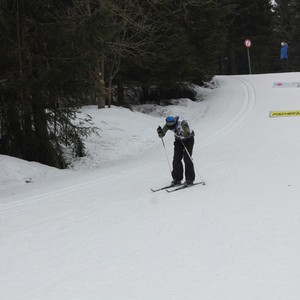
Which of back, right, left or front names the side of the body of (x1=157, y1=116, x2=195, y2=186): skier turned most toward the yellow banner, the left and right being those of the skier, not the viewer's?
back

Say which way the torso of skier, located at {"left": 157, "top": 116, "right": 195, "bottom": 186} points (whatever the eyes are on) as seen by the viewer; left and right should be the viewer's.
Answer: facing the viewer and to the left of the viewer

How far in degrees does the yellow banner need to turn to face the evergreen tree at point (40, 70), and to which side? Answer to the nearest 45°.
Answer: approximately 45° to its right

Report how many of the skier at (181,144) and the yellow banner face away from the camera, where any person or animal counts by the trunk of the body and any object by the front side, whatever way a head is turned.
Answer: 0

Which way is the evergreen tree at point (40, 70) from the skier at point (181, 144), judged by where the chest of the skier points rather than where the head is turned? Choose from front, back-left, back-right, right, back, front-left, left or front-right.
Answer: right

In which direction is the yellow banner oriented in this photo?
toward the camera

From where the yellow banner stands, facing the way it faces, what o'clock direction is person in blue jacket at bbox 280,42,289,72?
The person in blue jacket is roughly at 6 o'clock from the yellow banner.

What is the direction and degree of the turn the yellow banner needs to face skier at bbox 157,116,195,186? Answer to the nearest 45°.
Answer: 0° — it already faces them
